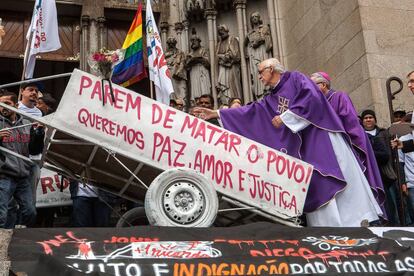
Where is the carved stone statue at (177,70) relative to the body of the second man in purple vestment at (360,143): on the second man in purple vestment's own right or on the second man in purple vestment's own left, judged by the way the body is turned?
on the second man in purple vestment's own right

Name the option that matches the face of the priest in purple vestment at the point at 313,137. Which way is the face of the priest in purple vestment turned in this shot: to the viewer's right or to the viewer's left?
to the viewer's left

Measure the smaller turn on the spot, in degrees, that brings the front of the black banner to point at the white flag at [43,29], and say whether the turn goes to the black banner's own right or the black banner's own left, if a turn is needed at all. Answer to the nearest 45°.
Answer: approximately 135° to the black banner's own right

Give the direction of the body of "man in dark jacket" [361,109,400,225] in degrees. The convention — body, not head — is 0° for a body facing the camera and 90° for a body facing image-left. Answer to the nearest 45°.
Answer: approximately 45°

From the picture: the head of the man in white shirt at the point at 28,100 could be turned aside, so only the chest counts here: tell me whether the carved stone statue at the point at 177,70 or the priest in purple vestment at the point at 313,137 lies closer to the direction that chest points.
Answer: the priest in purple vestment

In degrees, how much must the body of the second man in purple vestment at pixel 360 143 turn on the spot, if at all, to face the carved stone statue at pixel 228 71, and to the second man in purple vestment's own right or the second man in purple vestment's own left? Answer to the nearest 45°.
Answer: approximately 45° to the second man in purple vestment's own right

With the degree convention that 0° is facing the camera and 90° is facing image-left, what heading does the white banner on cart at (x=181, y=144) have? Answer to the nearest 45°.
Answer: approximately 0°
